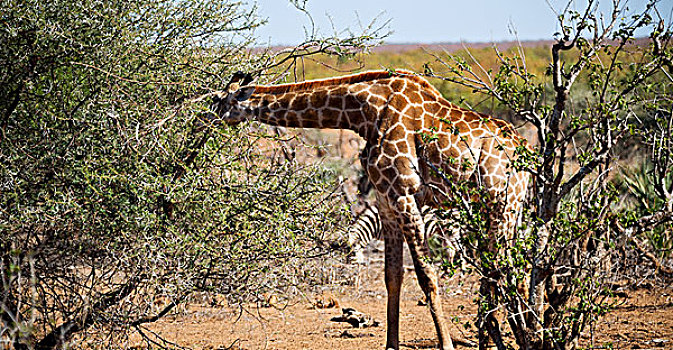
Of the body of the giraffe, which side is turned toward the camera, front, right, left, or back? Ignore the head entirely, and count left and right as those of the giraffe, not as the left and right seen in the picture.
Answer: left

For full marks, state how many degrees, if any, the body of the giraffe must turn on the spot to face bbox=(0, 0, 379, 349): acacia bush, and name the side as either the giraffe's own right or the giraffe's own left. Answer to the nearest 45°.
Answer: approximately 45° to the giraffe's own left
